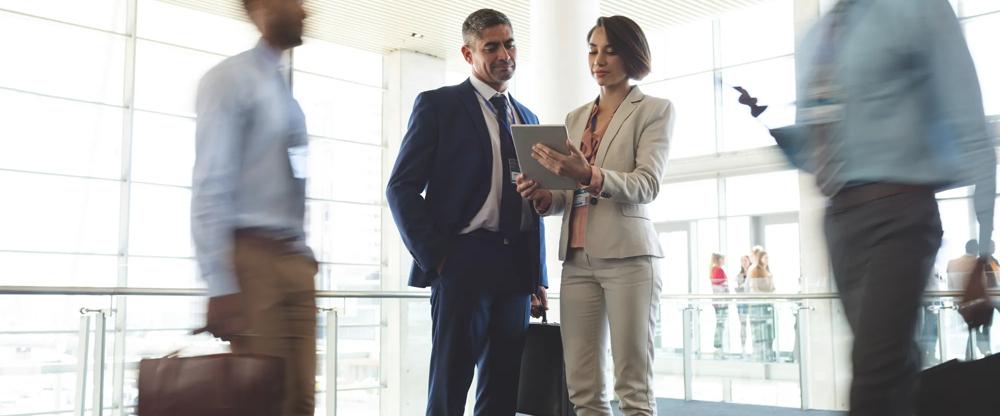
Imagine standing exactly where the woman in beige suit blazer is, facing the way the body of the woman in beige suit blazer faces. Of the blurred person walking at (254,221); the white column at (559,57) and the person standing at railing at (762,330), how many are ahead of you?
1

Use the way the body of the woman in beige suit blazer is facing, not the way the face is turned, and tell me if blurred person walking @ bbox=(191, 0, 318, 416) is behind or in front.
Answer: in front

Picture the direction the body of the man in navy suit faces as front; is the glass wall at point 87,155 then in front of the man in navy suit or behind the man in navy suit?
behind

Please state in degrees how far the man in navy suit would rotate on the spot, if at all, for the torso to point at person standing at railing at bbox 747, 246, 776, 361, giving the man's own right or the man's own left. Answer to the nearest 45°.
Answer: approximately 90° to the man's own left

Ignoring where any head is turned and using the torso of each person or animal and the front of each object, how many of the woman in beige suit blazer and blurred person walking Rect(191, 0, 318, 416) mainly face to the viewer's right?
1

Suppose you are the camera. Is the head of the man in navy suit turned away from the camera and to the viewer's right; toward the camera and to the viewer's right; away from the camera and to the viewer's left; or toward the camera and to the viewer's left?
toward the camera and to the viewer's right

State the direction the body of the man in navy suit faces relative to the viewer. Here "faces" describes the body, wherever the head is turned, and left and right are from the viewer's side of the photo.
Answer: facing the viewer and to the right of the viewer

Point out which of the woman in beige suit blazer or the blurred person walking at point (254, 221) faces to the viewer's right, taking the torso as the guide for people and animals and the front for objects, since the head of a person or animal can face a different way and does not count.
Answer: the blurred person walking

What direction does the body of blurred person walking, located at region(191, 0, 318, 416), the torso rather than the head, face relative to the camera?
to the viewer's right

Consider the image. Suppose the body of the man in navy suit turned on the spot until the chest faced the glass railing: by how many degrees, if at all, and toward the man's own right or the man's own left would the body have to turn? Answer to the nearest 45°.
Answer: approximately 135° to the man's own left

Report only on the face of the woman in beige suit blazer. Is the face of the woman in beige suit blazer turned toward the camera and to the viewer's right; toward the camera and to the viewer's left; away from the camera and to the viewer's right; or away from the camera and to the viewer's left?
toward the camera and to the viewer's left

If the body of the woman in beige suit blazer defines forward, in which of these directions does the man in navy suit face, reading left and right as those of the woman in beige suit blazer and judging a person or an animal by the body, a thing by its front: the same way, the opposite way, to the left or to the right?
to the left
